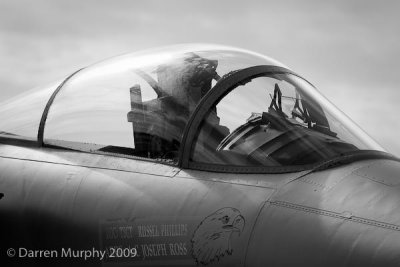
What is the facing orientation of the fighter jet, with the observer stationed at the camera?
facing the viewer and to the right of the viewer
